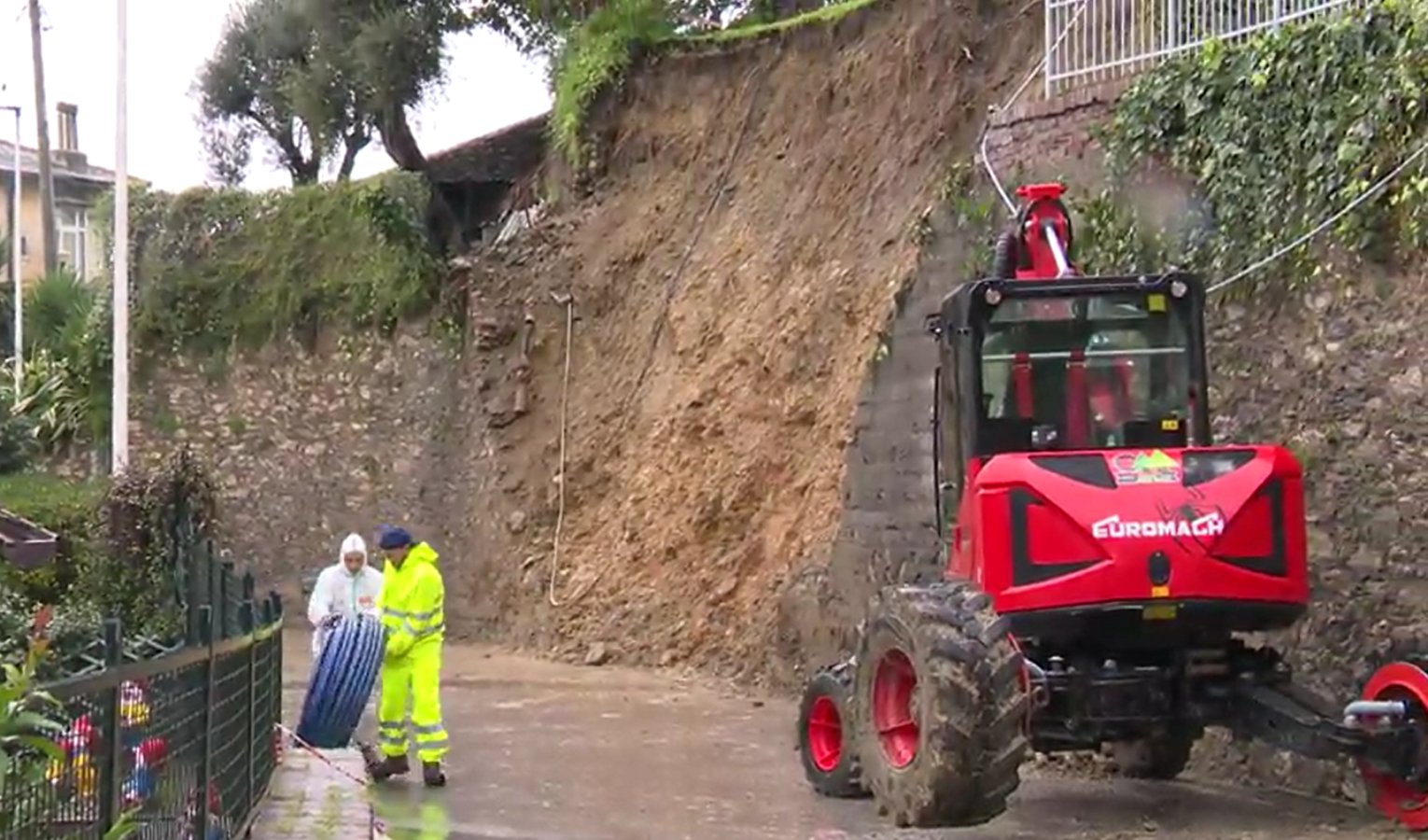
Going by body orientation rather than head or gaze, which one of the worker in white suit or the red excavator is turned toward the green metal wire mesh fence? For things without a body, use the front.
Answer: the worker in white suit

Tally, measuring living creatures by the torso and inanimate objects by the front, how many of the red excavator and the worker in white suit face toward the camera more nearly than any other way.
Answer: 1

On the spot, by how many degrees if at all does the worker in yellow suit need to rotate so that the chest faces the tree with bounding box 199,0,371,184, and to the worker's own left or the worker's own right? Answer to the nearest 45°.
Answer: approximately 135° to the worker's own right

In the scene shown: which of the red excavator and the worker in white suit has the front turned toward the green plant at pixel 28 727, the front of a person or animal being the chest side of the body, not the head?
the worker in white suit

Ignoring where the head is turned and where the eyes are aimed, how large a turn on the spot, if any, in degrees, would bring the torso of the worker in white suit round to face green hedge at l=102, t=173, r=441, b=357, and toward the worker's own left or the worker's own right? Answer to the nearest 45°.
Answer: approximately 180°

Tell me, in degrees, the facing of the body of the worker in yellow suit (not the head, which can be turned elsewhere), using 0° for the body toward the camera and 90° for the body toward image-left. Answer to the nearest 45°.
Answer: approximately 45°

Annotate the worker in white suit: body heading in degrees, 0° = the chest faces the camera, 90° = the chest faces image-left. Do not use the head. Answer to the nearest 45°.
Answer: approximately 0°

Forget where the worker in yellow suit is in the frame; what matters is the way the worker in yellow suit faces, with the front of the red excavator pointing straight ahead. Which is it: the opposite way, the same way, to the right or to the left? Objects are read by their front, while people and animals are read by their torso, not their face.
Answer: the opposite way

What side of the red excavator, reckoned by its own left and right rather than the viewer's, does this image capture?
back

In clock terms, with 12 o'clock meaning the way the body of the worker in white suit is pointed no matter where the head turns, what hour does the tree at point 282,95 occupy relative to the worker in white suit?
The tree is roughly at 6 o'clock from the worker in white suit.
